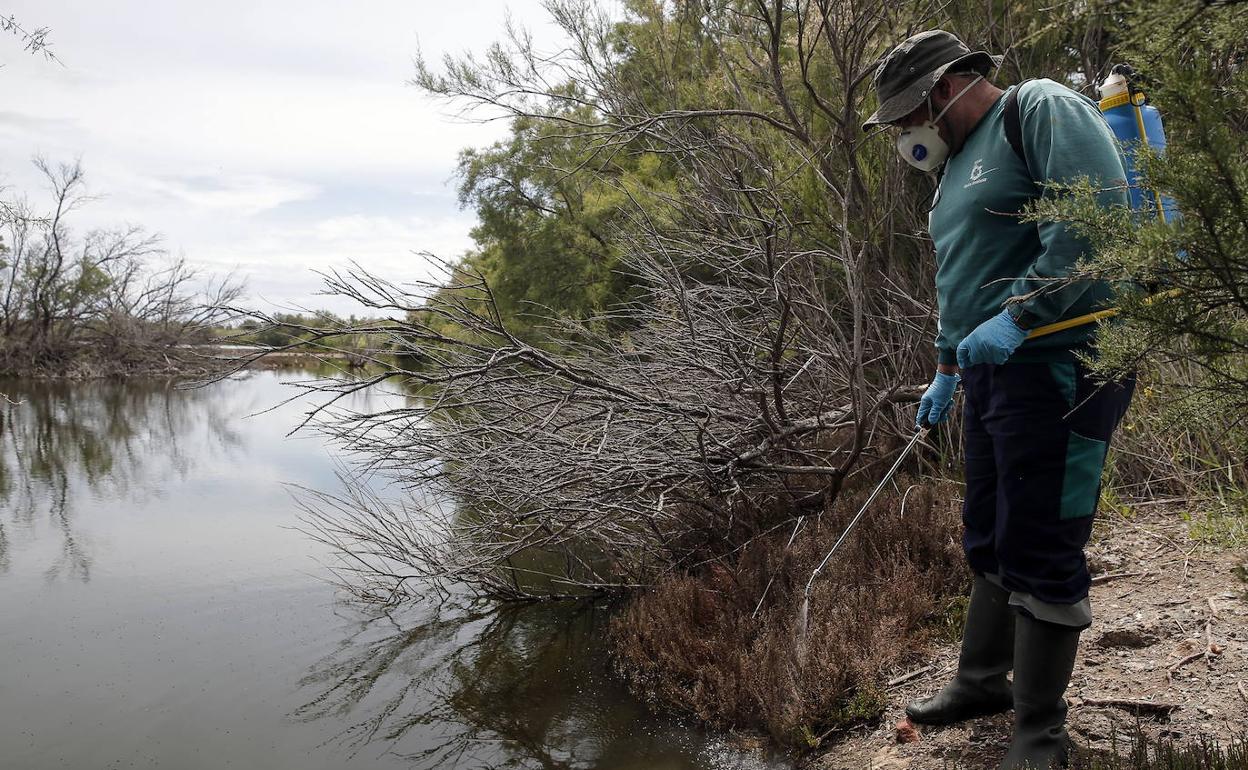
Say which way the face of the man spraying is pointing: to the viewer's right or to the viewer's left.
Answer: to the viewer's left

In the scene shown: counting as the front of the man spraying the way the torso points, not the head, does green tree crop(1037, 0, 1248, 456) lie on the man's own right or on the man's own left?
on the man's own left

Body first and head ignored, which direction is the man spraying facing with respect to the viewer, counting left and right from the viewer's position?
facing the viewer and to the left of the viewer
